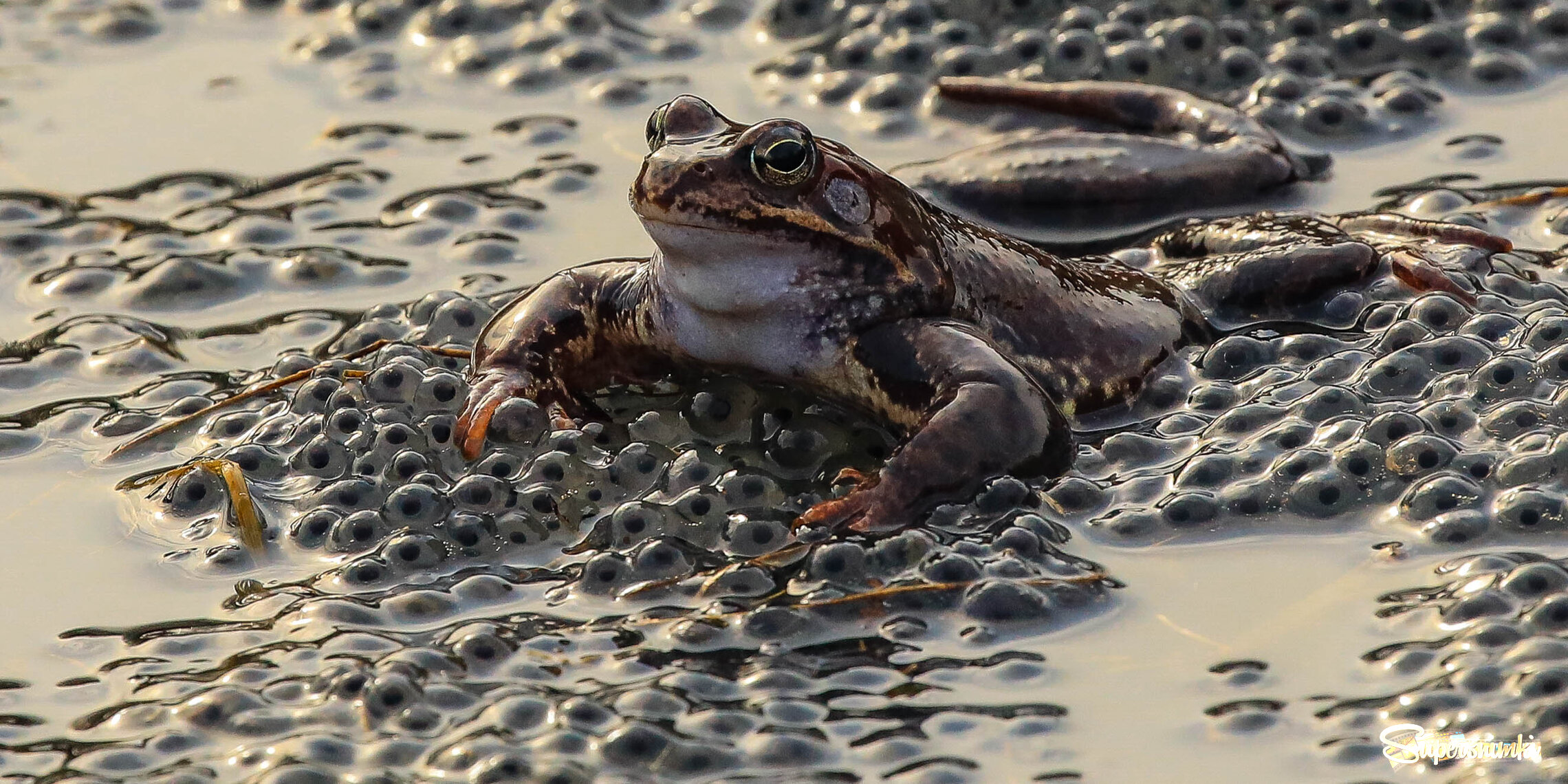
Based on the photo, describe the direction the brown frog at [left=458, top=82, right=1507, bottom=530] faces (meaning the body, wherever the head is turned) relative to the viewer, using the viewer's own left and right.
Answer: facing the viewer and to the left of the viewer
